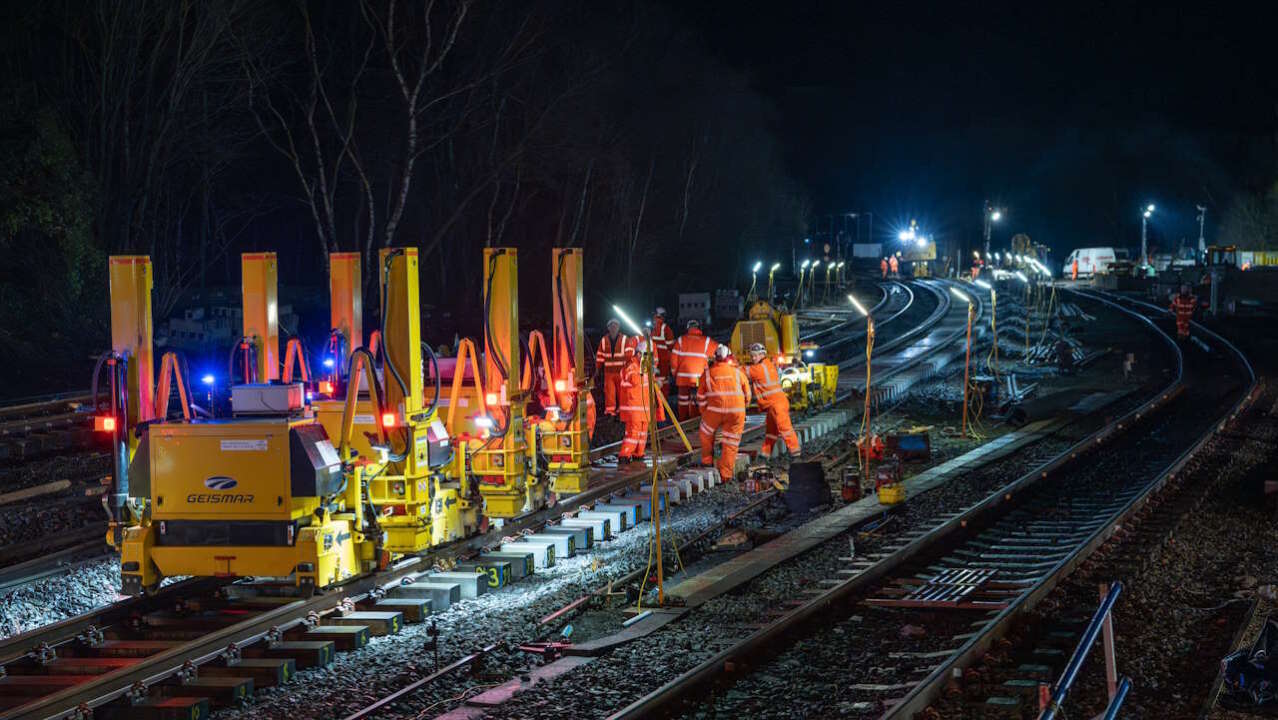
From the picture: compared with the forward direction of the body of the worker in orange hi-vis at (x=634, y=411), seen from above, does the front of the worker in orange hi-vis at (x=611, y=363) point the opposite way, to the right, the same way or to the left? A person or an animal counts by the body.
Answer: to the right

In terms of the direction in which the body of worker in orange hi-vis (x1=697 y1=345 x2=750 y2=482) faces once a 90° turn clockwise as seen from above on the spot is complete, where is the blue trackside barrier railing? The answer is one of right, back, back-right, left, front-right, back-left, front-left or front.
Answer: right

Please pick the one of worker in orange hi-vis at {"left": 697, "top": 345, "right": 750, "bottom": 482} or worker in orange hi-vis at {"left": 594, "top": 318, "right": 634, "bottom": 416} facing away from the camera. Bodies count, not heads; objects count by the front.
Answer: worker in orange hi-vis at {"left": 697, "top": 345, "right": 750, "bottom": 482}

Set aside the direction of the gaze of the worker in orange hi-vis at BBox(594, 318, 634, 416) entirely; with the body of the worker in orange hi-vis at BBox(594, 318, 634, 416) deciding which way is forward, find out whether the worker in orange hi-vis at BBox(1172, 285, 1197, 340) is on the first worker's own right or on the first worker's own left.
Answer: on the first worker's own left

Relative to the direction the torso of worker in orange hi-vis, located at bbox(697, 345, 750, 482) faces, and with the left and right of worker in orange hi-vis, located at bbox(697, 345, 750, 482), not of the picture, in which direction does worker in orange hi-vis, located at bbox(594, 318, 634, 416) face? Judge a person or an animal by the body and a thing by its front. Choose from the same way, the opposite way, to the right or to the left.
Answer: the opposite way

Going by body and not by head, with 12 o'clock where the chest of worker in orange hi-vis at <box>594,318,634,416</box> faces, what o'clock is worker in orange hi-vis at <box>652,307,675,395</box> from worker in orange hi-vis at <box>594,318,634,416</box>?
worker in orange hi-vis at <box>652,307,675,395</box> is roughly at 7 o'clock from worker in orange hi-vis at <box>594,318,634,416</box>.

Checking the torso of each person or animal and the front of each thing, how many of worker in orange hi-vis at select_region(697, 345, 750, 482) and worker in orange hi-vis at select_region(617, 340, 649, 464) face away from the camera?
1

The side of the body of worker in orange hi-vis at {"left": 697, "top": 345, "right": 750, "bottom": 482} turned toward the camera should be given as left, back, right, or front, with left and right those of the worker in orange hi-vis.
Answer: back

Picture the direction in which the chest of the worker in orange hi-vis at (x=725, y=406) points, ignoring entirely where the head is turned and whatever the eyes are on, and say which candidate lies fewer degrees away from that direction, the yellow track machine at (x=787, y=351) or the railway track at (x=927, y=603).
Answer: the yellow track machine

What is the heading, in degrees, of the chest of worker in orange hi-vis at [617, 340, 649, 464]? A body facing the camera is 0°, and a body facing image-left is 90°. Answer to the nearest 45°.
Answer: approximately 270°
